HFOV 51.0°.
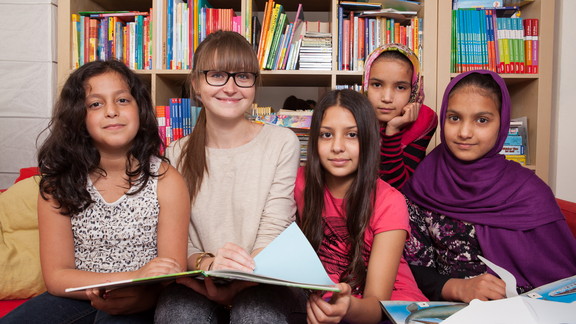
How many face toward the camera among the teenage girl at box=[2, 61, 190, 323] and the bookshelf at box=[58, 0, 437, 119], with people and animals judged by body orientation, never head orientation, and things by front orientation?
2

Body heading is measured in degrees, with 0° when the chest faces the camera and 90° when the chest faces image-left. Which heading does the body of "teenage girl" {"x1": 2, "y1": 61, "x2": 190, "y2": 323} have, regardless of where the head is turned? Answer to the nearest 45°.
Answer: approximately 0°

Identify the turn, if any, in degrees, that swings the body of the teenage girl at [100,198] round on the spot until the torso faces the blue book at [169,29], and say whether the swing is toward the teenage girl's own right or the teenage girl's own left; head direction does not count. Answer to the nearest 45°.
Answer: approximately 180°

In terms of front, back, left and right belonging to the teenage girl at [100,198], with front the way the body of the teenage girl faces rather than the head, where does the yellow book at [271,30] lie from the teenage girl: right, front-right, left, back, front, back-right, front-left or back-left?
back-left

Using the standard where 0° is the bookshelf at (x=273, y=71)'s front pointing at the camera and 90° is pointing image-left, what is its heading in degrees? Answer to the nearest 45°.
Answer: approximately 0°

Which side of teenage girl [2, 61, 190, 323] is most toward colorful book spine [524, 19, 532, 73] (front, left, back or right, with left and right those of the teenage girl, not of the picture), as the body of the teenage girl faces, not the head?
left
